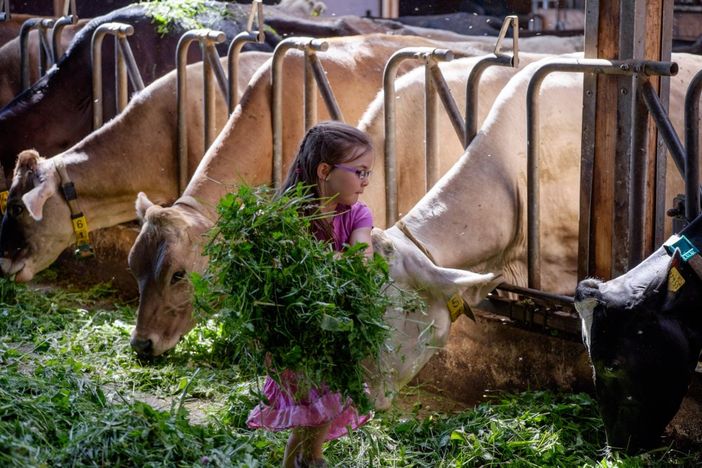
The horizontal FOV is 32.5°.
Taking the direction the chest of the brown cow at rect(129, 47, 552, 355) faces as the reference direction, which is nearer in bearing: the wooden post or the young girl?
the young girl

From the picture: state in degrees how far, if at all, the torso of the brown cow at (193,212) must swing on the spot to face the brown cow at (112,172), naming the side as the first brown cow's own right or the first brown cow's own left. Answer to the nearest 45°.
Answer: approximately 90° to the first brown cow's own right

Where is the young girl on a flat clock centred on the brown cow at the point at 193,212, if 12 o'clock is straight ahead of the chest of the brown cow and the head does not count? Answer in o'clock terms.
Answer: The young girl is roughly at 10 o'clock from the brown cow.

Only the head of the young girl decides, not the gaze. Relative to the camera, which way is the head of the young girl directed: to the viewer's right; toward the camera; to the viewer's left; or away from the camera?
to the viewer's right

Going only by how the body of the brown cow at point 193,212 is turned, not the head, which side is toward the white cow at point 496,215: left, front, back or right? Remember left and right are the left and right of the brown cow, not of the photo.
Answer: left

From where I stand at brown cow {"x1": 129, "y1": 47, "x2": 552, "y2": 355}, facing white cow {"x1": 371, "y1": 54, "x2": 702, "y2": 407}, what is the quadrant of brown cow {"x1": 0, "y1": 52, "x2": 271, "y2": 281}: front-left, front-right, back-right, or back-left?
back-left

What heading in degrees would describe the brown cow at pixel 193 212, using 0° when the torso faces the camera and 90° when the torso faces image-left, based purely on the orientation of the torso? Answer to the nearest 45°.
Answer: approximately 45°

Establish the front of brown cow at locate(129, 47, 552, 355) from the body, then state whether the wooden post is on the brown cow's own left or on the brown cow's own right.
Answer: on the brown cow's own left
